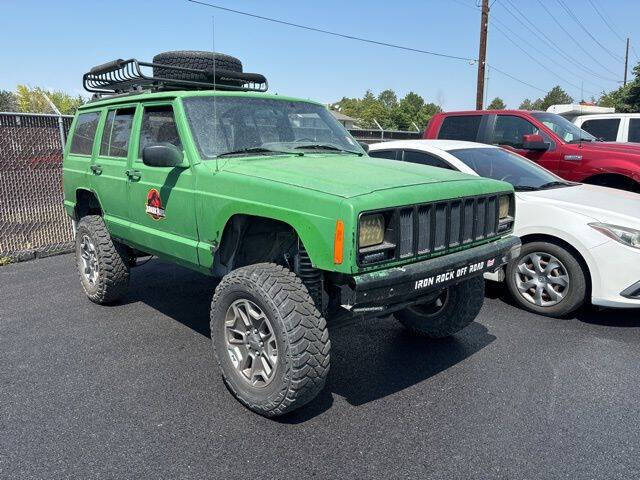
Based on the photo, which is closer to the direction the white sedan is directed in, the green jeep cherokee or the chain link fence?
the green jeep cherokee

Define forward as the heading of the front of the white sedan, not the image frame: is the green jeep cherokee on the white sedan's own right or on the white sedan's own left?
on the white sedan's own right

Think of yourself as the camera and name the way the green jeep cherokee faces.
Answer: facing the viewer and to the right of the viewer

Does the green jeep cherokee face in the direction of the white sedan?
no

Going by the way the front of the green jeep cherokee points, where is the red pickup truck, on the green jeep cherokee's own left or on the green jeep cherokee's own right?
on the green jeep cherokee's own left

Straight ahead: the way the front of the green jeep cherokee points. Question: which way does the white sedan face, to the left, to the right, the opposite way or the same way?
the same way

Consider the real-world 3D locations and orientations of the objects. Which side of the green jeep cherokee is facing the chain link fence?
back

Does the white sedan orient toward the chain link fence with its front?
no

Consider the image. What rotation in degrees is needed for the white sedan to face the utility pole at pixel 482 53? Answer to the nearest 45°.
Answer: approximately 135° to its left

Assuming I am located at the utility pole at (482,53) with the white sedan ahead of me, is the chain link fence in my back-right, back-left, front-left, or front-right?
front-right

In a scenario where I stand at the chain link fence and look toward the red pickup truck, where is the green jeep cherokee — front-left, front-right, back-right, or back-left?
front-right

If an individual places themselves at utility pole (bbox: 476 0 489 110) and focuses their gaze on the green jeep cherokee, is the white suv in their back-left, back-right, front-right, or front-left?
front-left

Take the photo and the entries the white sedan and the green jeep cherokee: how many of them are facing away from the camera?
0

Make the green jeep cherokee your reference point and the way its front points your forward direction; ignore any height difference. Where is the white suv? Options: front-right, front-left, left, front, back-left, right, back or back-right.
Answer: left

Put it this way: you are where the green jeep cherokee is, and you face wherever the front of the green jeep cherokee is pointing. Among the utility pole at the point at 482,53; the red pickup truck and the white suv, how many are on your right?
0

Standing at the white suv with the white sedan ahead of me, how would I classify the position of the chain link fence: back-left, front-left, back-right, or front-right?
front-right

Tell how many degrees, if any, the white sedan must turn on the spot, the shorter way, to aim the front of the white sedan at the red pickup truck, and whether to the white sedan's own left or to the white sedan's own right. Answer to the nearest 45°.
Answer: approximately 135° to the white sedan's own left
